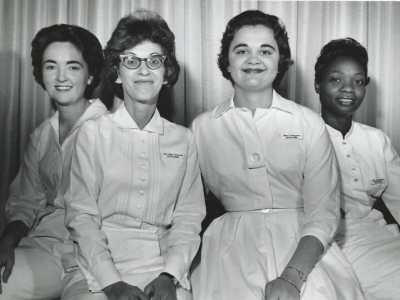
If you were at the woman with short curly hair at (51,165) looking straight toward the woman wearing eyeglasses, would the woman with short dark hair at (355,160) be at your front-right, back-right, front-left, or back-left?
front-left

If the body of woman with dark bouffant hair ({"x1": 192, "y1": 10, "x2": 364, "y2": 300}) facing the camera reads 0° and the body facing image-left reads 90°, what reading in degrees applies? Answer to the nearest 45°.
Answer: approximately 0°

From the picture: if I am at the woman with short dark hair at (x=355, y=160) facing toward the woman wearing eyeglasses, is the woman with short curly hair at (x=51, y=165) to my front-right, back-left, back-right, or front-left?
front-right

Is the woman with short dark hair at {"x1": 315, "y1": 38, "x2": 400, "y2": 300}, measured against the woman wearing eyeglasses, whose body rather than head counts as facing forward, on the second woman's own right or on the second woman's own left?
on the second woman's own left

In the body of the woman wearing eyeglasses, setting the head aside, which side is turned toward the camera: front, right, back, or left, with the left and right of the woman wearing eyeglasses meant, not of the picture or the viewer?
front

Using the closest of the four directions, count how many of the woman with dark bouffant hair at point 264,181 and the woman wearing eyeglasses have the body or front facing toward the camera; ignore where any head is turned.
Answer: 2

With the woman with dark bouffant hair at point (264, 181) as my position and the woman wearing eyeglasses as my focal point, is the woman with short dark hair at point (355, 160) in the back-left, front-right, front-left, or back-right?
back-right
